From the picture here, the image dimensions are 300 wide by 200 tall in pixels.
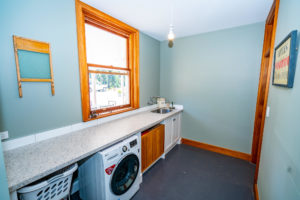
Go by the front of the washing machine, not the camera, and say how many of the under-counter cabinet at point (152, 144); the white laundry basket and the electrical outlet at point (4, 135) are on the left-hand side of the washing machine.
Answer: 1

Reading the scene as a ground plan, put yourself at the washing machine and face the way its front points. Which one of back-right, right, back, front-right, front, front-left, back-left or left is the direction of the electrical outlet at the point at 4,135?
back-right

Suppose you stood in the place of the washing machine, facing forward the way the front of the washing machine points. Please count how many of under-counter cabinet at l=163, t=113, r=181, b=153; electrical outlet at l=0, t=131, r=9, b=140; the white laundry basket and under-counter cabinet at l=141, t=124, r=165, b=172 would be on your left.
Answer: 2

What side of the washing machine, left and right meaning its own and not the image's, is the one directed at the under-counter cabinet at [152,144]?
left

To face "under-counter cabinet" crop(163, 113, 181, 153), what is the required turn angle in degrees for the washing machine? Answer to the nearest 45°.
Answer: approximately 90° to its left
